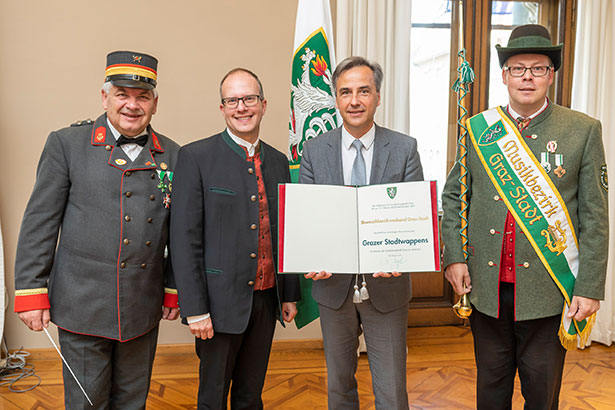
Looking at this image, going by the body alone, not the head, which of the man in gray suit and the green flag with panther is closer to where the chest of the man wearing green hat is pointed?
the man in gray suit

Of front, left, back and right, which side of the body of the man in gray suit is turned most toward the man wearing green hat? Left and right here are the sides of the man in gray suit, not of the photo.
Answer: left

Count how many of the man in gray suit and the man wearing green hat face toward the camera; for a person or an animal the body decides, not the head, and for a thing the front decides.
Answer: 2

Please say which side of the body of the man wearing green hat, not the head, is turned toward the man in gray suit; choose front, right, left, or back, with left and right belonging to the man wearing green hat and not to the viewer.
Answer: right

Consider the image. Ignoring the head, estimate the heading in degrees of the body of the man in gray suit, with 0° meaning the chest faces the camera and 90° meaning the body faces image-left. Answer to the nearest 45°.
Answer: approximately 0°

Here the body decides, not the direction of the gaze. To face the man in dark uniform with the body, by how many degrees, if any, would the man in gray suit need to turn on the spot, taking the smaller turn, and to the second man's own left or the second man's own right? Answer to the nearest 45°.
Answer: approximately 90° to the second man's own right

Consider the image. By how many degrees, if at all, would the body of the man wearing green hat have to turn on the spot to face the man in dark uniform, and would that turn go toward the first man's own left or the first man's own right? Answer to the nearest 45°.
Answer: approximately 45° to the first man's own right
